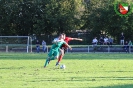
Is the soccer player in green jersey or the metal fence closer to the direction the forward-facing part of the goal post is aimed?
the soccer player in green jersey

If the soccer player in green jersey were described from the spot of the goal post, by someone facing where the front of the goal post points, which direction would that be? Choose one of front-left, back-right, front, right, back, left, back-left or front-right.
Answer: front

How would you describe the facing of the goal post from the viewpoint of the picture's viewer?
facing the viewer

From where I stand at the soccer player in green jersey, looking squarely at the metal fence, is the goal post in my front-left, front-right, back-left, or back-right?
front-left
